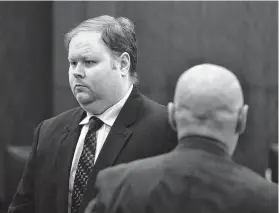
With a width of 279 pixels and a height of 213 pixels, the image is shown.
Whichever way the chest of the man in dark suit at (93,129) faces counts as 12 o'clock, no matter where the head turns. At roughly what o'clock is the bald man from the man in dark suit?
The bald man is roughly at 10 o'clock from the man in dark suit.

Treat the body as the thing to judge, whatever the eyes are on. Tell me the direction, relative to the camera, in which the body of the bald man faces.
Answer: away from the camera

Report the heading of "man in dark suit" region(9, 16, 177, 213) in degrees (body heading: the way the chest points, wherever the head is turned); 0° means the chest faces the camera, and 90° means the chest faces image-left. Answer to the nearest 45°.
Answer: approximately 45°

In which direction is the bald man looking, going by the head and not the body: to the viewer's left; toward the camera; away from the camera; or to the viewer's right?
away from the camera

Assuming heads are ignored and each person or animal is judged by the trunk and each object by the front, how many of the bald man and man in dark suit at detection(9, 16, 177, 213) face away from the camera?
1

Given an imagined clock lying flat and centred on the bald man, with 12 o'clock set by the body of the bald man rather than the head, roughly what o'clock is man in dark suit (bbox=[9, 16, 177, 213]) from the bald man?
The man in dark suit is roughly at 11 o'clock from the bald man.

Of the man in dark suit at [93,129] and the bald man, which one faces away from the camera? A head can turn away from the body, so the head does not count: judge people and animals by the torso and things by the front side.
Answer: the bald man
